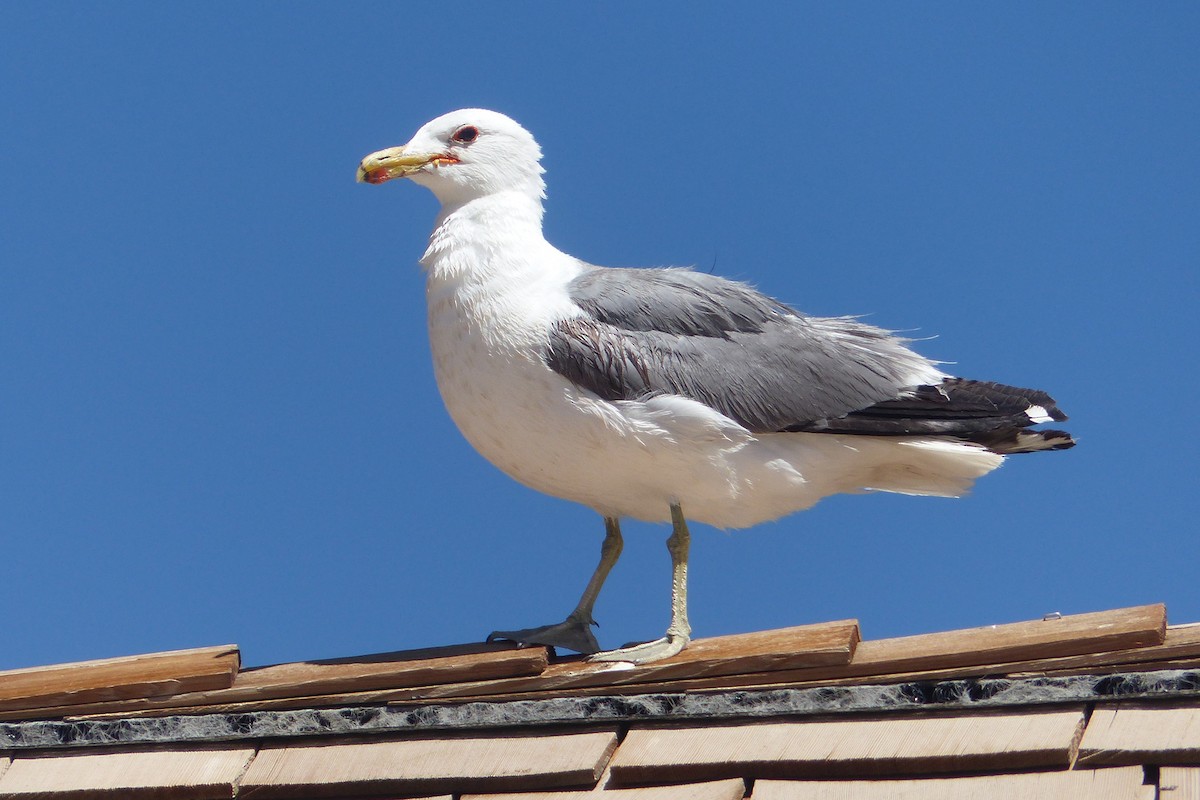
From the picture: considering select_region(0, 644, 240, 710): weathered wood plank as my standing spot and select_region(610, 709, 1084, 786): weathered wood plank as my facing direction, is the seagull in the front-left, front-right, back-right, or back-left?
front-left

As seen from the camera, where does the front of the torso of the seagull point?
to the viewer's left

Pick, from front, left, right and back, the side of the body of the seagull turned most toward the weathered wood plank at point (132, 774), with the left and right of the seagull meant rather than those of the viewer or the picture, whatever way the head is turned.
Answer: front
